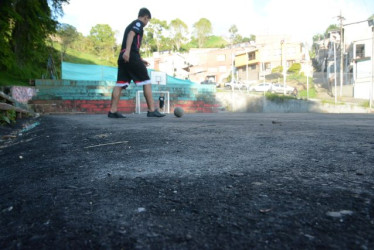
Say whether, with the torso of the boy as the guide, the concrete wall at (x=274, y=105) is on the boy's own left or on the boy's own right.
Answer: on the boy's own left

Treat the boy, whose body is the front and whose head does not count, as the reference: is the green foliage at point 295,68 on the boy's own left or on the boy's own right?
on the boy's own left

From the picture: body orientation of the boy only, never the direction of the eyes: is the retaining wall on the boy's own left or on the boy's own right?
on the boy's own left

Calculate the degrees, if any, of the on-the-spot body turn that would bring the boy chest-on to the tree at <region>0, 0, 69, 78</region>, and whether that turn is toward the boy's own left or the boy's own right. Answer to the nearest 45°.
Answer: approximately 135° to the boy's own left

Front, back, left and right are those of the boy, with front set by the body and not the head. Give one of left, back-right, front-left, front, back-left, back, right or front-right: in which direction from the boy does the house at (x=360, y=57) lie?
front-left

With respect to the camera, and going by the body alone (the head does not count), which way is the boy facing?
to the viewer's right
